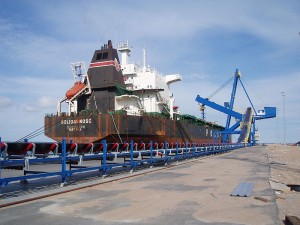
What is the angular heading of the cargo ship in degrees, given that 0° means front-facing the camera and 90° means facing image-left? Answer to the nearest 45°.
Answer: approximately 225°

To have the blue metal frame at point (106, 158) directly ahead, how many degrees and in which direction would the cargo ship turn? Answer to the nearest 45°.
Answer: approximately 135° to its right
